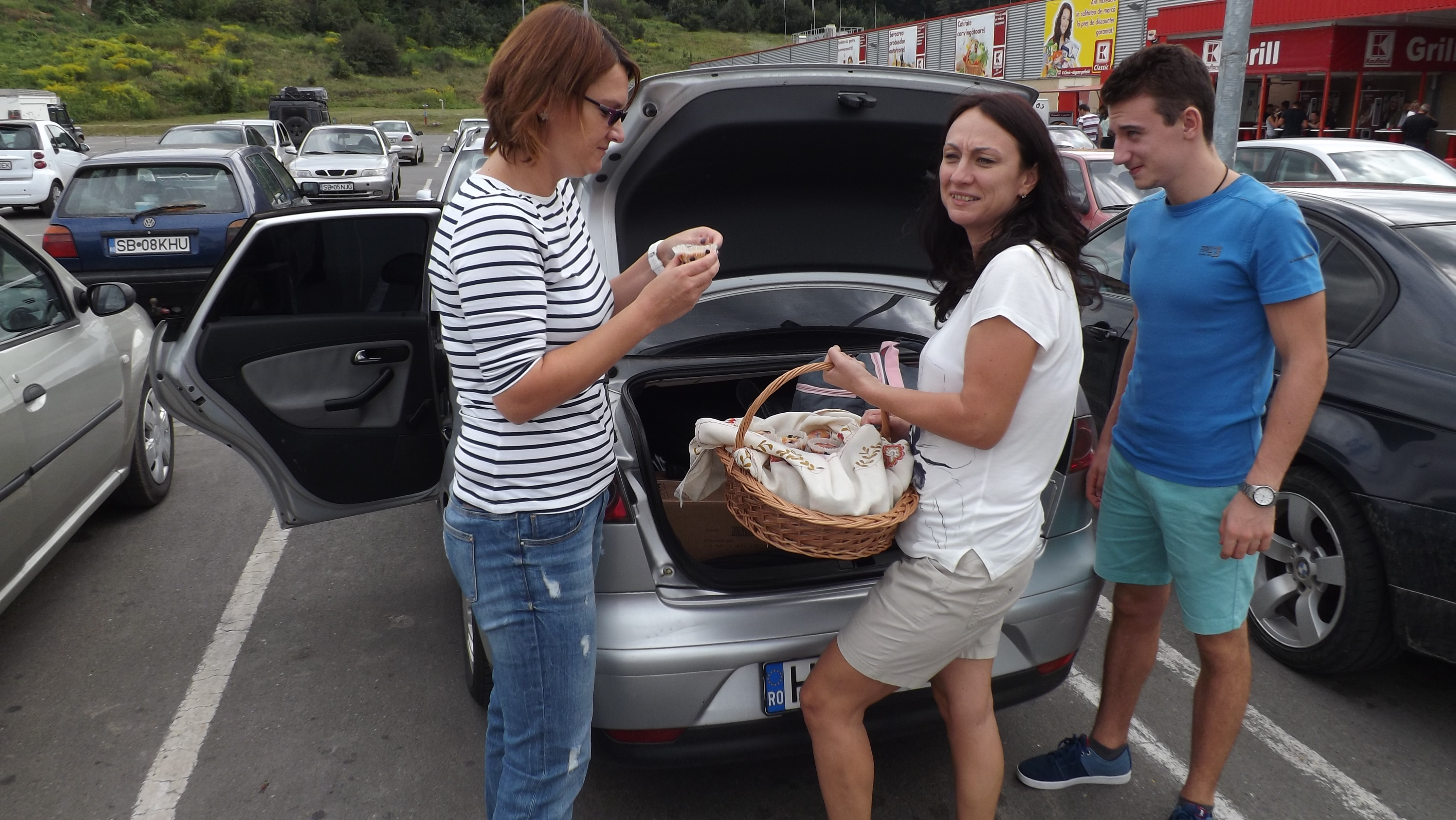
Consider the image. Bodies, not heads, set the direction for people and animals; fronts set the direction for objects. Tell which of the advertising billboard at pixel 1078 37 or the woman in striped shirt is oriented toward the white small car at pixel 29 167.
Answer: the advertising billboard

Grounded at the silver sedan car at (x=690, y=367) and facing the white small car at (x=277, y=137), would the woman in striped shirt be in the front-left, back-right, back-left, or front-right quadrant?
back-left

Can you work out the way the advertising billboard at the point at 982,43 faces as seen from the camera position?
facing the viewer and to the left of the viewer

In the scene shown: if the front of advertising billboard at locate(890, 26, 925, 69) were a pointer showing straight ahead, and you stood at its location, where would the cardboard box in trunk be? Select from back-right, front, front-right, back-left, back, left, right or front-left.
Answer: front-left

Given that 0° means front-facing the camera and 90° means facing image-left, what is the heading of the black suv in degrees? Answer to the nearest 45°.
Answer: approximately 180°

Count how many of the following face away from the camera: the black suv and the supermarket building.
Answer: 1

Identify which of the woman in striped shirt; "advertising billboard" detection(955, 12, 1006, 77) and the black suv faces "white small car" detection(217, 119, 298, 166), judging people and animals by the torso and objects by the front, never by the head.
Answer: the advertising billboard

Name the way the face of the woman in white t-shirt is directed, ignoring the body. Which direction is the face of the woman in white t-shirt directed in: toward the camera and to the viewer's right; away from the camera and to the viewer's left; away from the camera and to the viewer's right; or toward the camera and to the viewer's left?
toward the camera and to the viewer's left

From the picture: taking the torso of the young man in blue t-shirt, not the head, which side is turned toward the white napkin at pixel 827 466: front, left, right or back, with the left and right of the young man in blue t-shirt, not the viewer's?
front

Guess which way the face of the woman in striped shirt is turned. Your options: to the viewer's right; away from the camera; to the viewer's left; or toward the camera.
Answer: to the viewer's right

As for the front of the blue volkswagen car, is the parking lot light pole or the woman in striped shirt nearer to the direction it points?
the parking lot light pole

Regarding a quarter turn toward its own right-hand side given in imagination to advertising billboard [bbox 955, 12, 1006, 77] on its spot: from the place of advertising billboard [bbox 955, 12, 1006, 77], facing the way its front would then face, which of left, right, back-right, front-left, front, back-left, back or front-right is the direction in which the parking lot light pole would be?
back-left

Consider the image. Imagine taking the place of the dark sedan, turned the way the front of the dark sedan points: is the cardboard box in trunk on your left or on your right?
on your left

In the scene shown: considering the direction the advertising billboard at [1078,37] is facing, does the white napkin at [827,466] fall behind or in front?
in front

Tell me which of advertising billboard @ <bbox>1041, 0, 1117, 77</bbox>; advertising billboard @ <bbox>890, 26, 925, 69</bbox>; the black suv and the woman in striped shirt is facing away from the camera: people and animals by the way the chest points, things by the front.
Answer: the black suv

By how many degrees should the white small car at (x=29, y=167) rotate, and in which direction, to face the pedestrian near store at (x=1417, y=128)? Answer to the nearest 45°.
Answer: approximately 90° to its right

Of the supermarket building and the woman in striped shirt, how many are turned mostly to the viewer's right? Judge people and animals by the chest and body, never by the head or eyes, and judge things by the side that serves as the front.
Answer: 1
